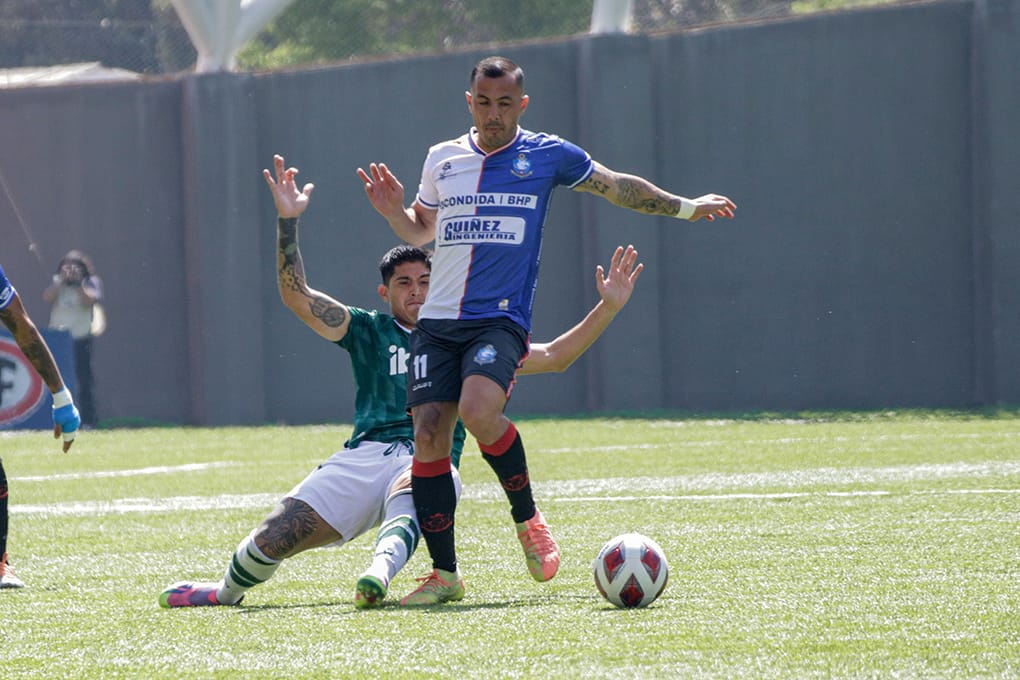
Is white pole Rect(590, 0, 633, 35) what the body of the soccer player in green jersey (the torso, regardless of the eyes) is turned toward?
no

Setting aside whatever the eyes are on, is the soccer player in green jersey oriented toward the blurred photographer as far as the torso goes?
no

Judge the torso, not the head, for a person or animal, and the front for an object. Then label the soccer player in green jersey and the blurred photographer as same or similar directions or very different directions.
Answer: same or similar directions

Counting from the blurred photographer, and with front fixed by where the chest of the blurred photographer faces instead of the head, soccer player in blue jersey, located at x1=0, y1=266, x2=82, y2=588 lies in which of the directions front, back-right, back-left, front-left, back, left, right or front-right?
front

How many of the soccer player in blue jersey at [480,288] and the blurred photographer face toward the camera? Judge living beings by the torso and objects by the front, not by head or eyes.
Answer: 2

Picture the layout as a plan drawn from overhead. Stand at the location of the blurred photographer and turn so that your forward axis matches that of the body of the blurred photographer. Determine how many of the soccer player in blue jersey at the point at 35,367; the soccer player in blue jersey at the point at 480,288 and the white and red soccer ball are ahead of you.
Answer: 3

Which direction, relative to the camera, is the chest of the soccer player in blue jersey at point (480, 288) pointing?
toward the camera

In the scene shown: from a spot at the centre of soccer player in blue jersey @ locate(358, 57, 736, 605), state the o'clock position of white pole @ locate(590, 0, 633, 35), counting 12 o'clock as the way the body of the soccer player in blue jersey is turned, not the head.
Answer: The white pole is roughly at 6 o'clock from the soccer player in blue jersey.

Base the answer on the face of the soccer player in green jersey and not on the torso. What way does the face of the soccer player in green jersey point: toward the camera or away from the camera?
toward the camera

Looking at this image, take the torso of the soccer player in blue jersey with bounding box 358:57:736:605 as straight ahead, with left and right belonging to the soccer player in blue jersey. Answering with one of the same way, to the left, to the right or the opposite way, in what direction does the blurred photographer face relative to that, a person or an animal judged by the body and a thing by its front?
the same way

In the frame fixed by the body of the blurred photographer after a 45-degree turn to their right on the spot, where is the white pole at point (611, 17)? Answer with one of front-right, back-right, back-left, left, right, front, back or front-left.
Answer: back-left

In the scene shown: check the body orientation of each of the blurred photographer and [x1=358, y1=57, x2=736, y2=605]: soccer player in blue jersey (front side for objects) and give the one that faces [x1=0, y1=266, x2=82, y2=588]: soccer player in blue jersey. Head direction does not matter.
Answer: the blurred photographer

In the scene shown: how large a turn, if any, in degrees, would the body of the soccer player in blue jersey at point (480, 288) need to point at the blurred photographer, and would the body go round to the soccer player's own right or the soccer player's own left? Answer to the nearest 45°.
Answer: approximately 180°

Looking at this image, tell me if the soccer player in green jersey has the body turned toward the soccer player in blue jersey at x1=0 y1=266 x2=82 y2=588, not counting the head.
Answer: no

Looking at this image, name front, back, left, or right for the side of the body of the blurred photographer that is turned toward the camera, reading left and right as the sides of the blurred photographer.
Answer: front

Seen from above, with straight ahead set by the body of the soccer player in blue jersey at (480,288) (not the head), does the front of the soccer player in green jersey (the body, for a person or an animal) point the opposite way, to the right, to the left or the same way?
the same way

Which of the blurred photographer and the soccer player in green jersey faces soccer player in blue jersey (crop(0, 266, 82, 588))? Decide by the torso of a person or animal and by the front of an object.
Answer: the blurred photographer
